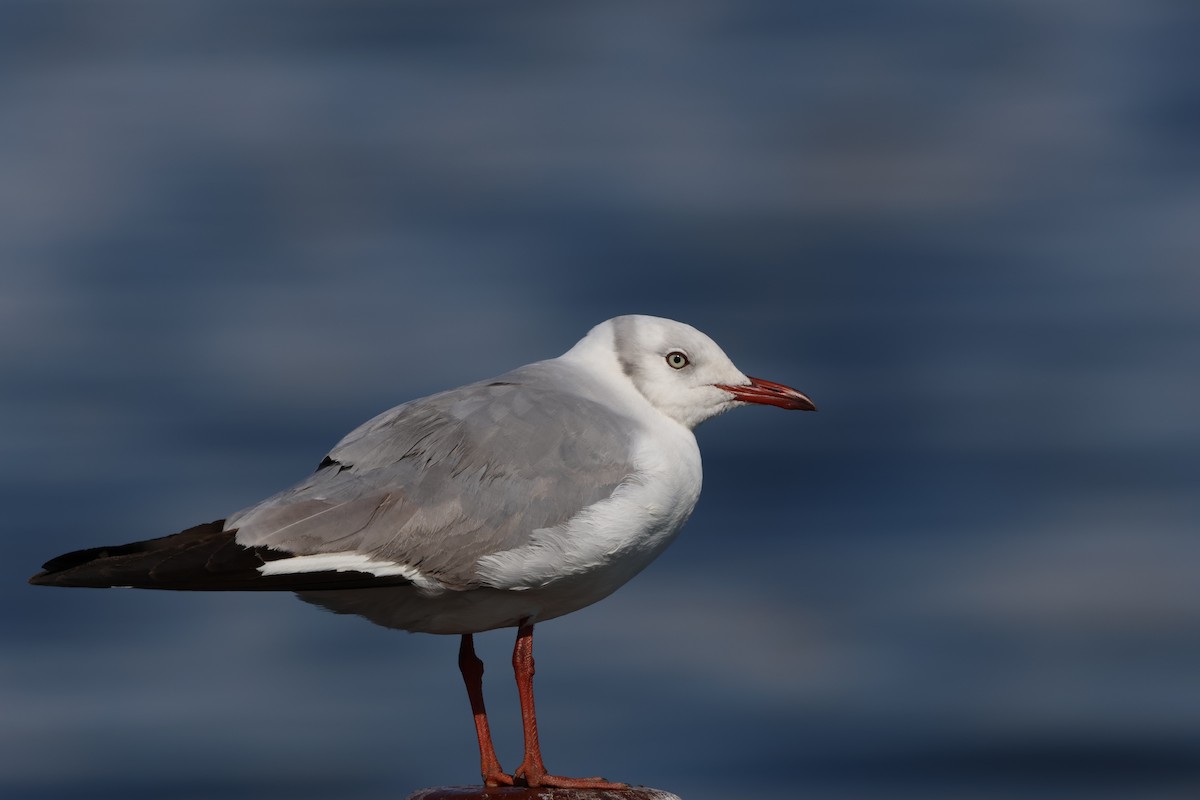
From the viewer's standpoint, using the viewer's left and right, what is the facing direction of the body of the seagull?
facing to the right of the viewer
